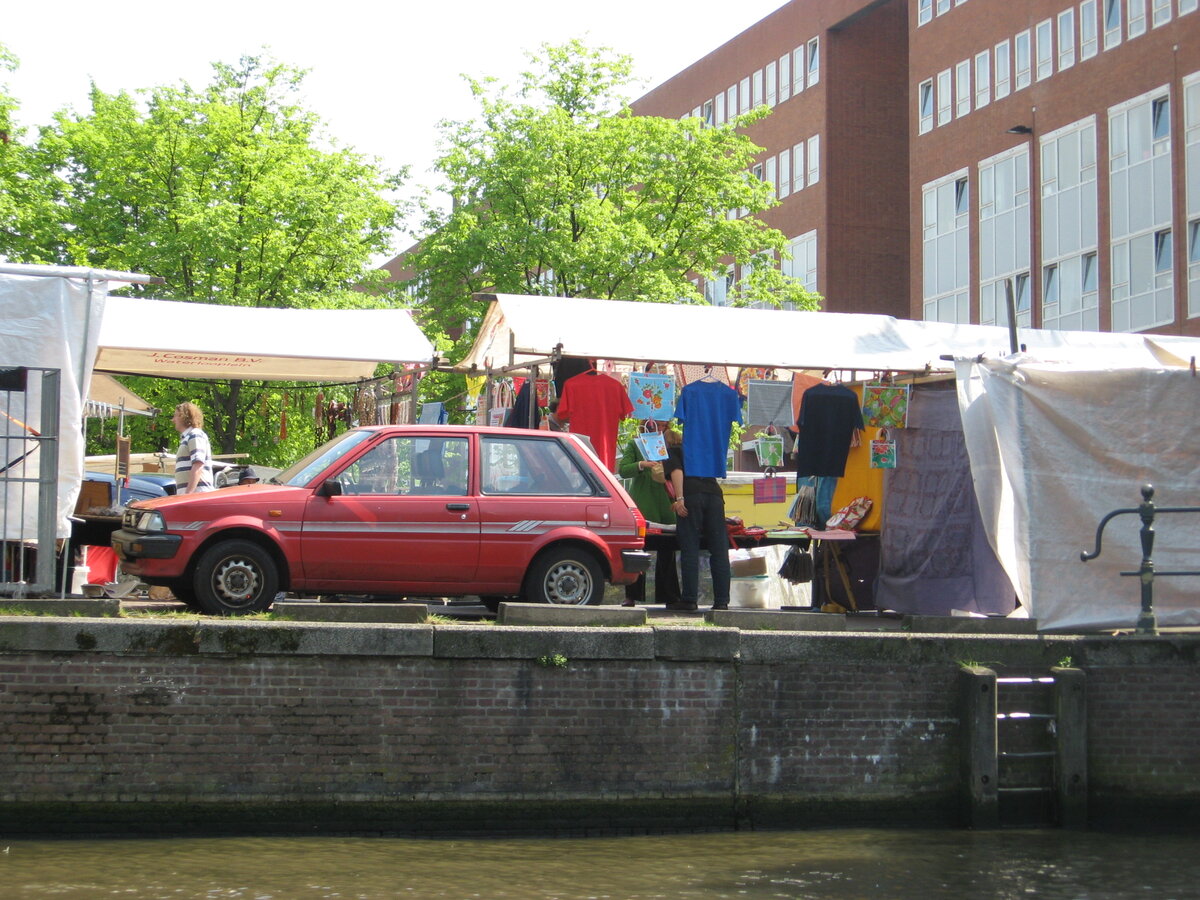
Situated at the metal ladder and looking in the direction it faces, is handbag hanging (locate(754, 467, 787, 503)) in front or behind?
behind

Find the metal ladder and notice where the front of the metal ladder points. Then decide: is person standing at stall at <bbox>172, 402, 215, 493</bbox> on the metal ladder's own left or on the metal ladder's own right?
on the metal ladder's own right

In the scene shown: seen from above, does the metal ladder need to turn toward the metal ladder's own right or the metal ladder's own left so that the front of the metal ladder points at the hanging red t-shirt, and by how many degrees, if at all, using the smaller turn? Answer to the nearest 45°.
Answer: approximately 135° to the metal ladder's own right

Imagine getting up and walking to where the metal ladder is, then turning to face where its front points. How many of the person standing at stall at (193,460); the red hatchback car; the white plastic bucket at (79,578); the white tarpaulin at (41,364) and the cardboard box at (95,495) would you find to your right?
5

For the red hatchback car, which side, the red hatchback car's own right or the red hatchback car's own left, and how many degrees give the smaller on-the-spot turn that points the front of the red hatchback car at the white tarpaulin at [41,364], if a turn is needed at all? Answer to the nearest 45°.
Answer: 0° — it already faces it

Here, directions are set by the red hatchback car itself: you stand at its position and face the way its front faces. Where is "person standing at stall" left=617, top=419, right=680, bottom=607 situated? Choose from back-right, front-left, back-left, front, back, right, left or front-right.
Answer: back-right

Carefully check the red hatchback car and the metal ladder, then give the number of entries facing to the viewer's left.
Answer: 1

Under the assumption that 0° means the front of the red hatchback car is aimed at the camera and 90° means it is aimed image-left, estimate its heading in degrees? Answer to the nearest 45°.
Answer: approximately 90°

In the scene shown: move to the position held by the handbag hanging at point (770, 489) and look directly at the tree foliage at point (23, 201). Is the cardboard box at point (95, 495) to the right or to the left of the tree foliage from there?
left

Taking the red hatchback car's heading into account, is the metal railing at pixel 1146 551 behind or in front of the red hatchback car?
behind

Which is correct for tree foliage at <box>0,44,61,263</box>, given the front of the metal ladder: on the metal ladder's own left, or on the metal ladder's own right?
on the metal ladder's own right

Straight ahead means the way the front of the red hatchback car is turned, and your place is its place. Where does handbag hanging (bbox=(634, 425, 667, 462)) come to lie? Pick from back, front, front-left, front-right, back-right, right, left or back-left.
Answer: back-right

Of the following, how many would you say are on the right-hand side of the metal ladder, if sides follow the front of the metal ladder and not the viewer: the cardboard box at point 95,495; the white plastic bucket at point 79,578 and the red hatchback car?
3

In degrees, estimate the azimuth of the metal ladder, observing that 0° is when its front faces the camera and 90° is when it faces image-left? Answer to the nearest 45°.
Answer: approximately 0°

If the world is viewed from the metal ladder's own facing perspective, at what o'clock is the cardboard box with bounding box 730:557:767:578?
The cardboard box is roughly at 5 o'clock from the metal ladder.
